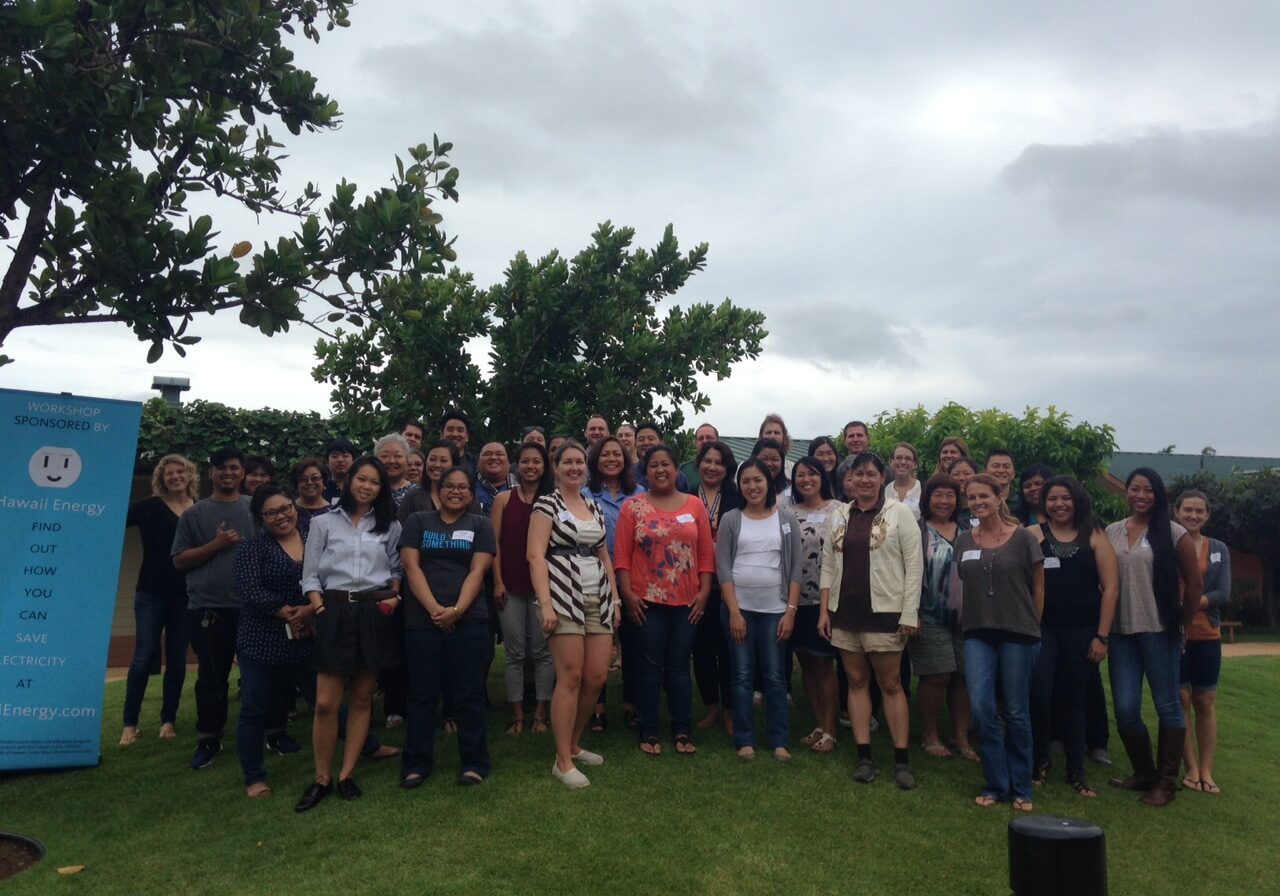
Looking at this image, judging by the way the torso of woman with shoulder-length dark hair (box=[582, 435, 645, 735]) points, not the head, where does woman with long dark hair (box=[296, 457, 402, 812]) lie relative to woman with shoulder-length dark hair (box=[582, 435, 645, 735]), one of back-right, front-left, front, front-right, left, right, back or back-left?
front-right

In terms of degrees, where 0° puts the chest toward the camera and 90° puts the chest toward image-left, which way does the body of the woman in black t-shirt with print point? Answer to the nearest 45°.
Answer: approximately 0°

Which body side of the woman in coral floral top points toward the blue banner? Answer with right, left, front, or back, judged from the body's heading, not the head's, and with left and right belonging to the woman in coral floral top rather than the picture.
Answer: right

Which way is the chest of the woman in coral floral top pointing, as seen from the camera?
toward the camera

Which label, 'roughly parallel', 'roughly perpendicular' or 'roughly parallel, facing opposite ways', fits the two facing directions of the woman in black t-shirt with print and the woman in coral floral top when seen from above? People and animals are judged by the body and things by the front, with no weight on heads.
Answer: roughly parallel

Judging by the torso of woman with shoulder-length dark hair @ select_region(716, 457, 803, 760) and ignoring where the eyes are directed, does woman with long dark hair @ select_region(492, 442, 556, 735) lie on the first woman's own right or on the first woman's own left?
on the first woman's own right

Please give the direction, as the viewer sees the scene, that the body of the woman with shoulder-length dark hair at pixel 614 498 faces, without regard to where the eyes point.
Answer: toward the camera

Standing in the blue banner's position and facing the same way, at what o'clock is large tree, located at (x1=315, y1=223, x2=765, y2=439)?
The large tree is roughly at 8 o'clock from the blue banner.

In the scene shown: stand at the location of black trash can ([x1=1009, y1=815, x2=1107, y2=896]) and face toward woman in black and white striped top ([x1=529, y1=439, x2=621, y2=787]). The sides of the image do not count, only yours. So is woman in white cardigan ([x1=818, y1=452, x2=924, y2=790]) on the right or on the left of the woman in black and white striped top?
right

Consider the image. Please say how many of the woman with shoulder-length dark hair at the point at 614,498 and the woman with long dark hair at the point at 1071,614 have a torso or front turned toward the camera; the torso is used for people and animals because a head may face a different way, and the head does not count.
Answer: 2

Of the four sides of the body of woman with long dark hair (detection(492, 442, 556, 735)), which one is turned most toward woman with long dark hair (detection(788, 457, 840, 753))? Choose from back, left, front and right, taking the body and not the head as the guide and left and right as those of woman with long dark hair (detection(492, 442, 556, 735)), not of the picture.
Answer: left

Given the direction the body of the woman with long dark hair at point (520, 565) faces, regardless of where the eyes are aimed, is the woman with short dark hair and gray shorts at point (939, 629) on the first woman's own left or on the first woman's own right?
on the first woman's own left

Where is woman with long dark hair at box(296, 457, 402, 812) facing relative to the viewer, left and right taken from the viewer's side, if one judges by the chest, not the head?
facing the viewer

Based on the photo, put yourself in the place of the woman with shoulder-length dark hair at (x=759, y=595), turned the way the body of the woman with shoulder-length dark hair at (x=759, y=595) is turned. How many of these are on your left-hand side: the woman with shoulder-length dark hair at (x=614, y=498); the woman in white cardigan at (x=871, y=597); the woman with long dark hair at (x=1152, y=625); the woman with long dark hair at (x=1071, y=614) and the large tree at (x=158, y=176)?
3

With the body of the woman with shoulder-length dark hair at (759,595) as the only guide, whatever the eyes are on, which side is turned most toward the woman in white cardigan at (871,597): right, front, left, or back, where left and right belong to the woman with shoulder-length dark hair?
left

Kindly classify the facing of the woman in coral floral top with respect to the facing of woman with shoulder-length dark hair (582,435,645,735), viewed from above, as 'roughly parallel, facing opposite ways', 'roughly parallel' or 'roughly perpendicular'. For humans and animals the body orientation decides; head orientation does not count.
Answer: roughly parallel
